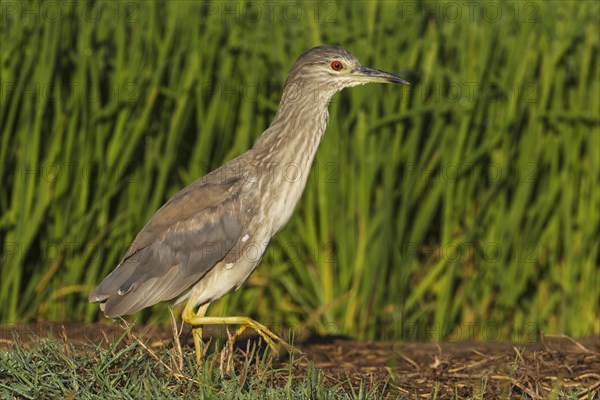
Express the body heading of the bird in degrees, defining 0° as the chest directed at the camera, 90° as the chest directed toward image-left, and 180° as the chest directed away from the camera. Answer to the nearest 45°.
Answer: approximately 270°
